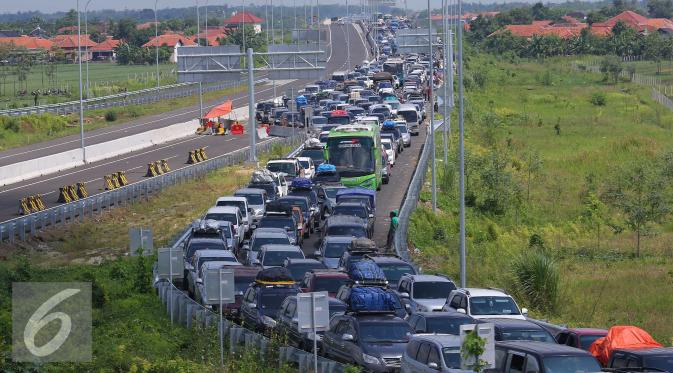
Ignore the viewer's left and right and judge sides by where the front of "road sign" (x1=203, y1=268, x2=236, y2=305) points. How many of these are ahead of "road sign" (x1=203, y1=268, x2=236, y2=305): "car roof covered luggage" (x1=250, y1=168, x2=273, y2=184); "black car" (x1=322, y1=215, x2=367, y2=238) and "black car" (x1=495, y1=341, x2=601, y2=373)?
2

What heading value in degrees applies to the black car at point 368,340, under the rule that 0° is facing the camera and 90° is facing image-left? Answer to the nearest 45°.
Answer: approximately 315°

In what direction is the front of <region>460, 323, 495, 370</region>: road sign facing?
away from the camera

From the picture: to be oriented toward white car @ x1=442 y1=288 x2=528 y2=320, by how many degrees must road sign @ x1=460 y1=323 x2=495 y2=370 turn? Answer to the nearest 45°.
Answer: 0° — it already faces it

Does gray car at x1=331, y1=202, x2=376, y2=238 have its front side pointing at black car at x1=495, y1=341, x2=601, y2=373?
yes

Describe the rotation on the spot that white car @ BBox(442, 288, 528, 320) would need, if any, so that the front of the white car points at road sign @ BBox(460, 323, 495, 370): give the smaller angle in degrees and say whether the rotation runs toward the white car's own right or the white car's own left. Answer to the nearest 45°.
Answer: approximately 45° to the white car's own right

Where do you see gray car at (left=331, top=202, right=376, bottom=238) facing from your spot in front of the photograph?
facing the viewer

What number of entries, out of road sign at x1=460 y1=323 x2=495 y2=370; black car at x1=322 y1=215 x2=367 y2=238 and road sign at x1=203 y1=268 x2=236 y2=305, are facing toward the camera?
1

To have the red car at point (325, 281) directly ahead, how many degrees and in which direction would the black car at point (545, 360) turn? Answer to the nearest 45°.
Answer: approximately 180°

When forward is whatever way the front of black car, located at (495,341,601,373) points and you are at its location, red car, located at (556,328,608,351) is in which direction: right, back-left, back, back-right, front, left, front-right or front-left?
back-left

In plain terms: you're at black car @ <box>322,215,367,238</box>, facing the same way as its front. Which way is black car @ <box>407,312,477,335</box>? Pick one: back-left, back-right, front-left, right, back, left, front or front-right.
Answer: front

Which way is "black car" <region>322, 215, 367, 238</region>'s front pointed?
toward the camera
